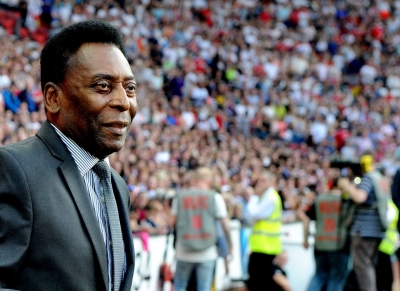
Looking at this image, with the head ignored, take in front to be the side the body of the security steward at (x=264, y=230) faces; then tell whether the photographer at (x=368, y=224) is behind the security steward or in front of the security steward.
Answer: behind

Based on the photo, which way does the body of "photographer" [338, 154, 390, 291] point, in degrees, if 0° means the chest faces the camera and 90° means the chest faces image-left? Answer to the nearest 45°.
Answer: approximately 90°

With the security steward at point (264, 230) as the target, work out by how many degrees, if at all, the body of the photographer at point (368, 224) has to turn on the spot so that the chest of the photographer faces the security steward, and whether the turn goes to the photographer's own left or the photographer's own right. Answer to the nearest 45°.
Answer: approximately 45° to the photographer's own left
